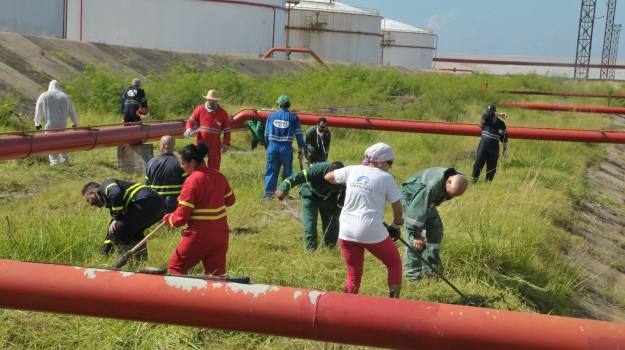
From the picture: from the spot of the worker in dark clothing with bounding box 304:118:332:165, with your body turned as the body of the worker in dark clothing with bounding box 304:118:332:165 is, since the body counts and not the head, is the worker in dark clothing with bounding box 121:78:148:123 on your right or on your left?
on your right

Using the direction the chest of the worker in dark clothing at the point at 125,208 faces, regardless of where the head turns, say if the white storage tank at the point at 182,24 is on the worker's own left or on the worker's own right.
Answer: on the worker's own right

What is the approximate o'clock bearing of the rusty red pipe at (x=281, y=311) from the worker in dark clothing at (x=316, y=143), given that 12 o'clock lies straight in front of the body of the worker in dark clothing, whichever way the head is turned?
The rusty red pipe is roughly at 12 o'clock from the worker in dark clothing.

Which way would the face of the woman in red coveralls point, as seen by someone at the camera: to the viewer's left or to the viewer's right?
to the viewer's left

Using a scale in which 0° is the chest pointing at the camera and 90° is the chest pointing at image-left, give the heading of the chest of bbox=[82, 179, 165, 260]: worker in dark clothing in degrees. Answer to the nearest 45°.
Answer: approximately 90°

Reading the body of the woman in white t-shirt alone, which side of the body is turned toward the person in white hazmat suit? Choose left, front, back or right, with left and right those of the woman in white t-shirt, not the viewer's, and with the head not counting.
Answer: left

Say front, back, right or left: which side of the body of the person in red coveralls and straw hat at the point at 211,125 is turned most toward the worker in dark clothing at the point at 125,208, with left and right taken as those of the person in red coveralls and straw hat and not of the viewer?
front

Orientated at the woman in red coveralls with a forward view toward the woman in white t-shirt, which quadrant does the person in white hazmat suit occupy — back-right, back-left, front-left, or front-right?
back-left

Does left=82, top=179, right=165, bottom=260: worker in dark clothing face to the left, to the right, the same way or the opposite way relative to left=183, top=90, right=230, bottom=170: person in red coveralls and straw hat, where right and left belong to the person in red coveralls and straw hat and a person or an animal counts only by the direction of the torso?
to the right
